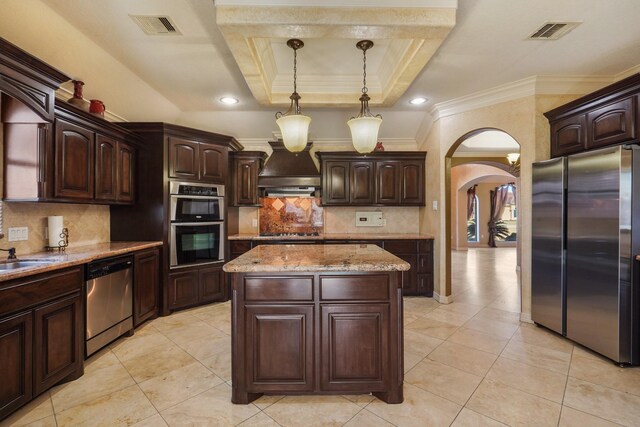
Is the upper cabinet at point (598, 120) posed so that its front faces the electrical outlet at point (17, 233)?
yes

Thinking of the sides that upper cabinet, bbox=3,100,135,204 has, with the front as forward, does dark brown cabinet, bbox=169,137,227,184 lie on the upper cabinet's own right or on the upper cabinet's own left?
on the upper cabinet's own left

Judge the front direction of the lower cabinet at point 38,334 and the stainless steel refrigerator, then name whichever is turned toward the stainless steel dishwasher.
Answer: the stainless steel refrigerator

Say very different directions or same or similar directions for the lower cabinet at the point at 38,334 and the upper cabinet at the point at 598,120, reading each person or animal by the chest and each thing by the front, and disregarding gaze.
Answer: very different directions

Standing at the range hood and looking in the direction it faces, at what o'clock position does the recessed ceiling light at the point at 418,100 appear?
The recessed ceiling light is roughly at 10 o'clock from the range hood.

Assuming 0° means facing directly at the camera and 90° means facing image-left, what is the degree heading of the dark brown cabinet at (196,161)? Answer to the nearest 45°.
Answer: approximately 315°

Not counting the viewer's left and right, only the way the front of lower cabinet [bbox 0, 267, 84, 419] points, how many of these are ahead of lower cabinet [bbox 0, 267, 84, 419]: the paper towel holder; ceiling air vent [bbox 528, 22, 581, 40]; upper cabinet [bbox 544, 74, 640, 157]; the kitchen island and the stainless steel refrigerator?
4

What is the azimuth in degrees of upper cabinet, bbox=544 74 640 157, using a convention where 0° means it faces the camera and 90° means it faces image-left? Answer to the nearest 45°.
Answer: approximately 45°

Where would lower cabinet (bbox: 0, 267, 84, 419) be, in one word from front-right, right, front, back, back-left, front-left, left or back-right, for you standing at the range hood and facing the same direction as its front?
front-right

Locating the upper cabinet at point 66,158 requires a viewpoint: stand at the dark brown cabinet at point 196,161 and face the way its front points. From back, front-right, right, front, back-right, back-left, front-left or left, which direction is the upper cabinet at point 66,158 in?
right
